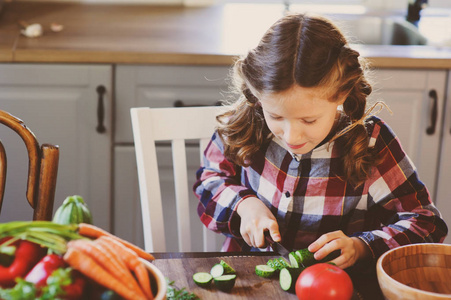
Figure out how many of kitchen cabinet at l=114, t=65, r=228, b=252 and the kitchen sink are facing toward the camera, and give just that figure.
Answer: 2

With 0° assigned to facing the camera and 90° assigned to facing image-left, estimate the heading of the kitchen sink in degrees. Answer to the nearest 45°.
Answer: approximately 0°

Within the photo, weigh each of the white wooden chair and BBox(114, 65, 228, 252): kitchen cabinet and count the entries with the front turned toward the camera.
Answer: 2

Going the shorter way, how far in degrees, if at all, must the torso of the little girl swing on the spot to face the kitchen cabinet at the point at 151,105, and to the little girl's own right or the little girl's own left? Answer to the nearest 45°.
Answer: approximately 135° to the little girl's own right

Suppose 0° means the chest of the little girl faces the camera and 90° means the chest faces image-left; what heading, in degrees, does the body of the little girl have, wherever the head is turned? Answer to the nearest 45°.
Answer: approximately 0°

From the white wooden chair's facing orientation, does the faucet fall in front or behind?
behind
